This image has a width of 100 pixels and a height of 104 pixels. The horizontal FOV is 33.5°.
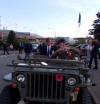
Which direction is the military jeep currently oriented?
toward the camera
